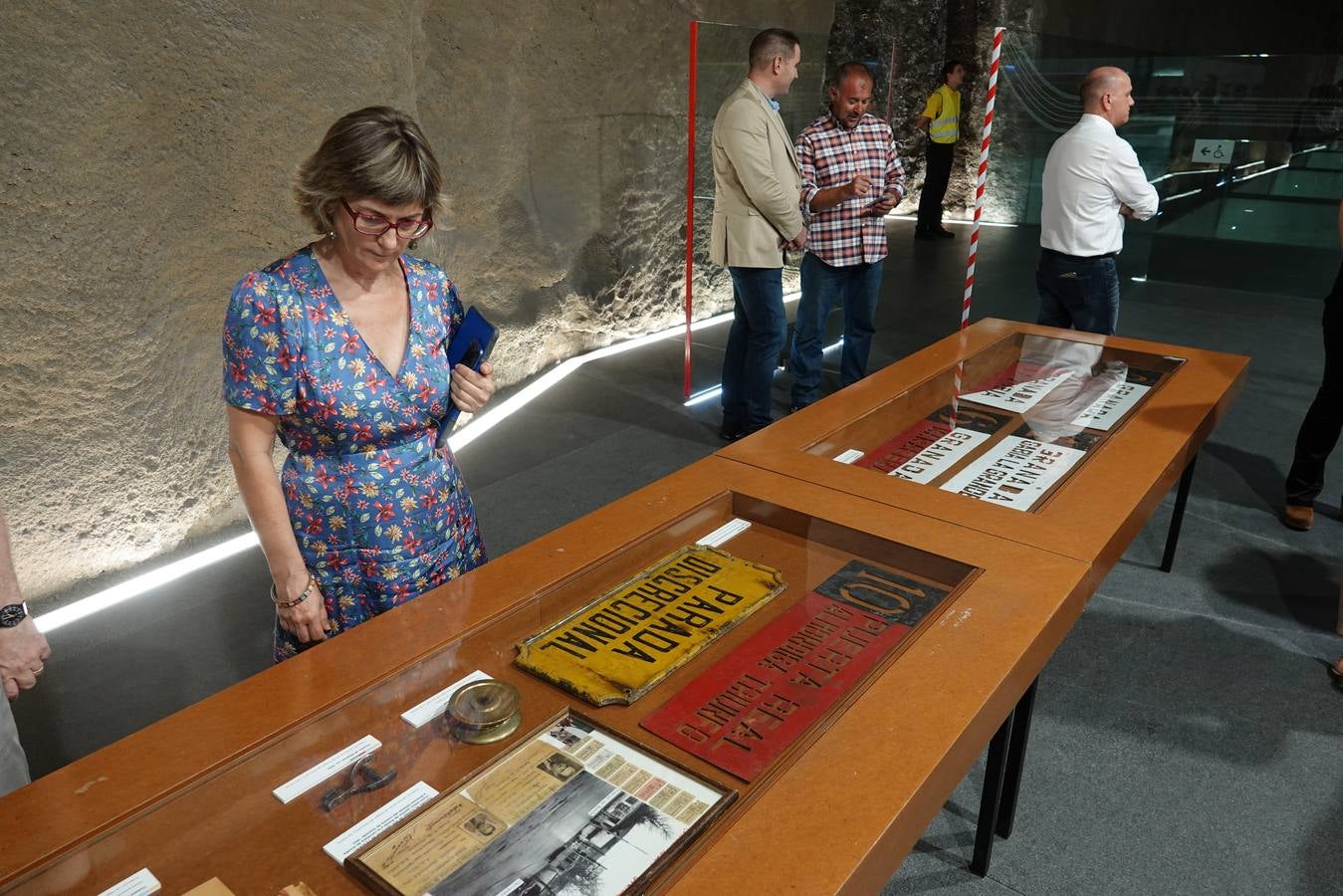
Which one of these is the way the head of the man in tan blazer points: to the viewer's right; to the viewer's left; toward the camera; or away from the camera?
to the viewer's right

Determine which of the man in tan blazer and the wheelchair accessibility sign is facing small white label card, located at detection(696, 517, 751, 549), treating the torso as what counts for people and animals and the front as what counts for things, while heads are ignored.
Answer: the wheelchair accessibility sign

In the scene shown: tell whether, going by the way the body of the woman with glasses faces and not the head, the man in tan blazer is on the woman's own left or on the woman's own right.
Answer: on the woman's own left

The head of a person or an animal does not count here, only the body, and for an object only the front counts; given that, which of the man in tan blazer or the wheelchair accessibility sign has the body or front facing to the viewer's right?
the man in tan blazer

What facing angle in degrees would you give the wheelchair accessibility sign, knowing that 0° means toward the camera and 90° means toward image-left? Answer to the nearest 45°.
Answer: approximately 0°

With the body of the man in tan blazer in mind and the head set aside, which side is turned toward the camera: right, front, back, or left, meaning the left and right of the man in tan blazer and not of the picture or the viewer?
right

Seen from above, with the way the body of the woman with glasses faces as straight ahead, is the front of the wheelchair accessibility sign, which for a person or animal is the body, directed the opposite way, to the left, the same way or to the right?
to the right

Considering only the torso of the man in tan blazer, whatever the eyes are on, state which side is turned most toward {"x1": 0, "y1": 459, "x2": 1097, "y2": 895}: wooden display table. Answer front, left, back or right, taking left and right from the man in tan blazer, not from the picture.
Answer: right

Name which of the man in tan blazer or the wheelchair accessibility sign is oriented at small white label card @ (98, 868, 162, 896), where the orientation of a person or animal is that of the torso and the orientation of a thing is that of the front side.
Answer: the wheelchair accessibility sign

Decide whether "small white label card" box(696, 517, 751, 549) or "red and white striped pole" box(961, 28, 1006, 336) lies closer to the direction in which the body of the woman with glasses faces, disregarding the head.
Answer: the small white label card
